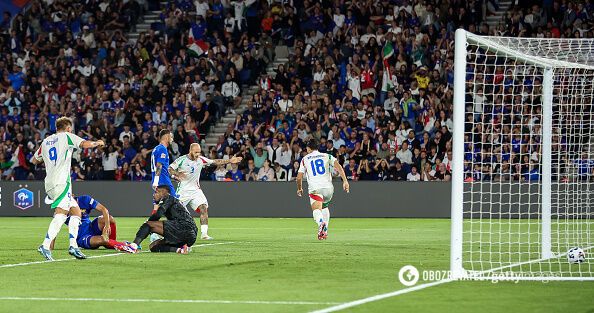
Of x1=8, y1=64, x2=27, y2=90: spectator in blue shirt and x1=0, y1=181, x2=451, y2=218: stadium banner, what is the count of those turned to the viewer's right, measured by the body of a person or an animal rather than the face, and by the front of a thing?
0

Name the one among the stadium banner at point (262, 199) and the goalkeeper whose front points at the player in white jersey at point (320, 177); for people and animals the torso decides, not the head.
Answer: the stadium banner

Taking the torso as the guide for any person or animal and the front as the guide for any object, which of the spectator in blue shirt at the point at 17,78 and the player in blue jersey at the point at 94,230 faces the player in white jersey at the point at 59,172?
the spectator in blue shirt

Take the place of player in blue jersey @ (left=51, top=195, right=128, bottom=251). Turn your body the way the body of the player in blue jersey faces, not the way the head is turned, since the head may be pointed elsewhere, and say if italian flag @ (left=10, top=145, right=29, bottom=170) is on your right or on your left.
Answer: on your left

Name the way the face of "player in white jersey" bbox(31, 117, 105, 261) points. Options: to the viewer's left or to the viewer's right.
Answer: to the viewer's right

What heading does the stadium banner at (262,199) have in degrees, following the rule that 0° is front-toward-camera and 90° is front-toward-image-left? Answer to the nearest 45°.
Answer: approximately 0°

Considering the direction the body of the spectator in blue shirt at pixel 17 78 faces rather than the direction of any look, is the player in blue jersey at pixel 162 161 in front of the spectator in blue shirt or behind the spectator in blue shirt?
in front

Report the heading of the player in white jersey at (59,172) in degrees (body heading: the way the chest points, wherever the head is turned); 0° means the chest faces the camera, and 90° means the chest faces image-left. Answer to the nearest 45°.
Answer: approximately 225°

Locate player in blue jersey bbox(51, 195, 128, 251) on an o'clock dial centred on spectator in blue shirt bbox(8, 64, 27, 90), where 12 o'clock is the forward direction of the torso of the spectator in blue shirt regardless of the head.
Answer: The player in blue jersey is roughly at 12 o'clock from the spectator in blue shirt.

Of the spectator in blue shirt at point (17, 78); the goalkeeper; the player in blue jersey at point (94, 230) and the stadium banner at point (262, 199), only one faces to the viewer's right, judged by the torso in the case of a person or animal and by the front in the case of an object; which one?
the player in blue jersey
